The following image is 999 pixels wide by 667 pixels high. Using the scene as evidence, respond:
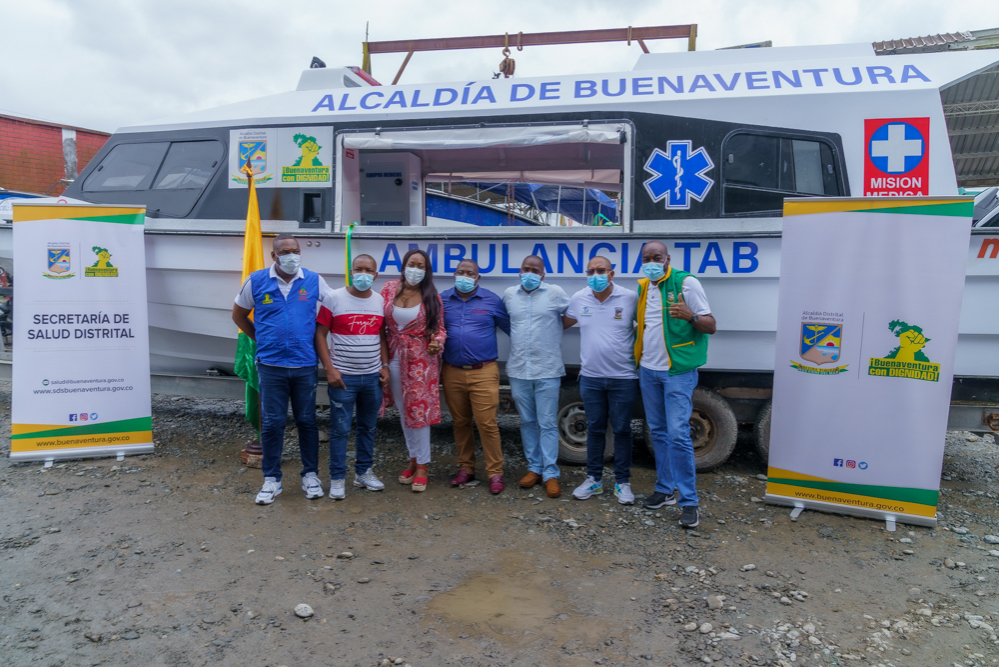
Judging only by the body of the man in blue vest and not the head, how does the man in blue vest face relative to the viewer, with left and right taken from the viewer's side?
facing the viewer

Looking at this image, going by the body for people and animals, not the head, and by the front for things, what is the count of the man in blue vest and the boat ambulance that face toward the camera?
1

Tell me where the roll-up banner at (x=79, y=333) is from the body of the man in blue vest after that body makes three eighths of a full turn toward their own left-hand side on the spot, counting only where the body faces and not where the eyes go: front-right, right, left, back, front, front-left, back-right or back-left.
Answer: left

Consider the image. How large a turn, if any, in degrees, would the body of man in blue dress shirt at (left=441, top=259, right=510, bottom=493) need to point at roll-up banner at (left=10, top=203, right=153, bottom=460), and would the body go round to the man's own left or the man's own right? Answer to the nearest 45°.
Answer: approximately 90° to the man's own right

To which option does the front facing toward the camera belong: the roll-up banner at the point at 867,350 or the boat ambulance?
the roll-up banner

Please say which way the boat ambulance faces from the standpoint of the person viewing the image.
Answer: facing to the left of the viewer

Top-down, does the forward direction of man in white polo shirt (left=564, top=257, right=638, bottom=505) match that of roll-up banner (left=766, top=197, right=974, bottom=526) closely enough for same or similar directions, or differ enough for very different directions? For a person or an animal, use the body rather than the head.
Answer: same or similar directions

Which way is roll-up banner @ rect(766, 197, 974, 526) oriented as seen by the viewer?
toward the camera

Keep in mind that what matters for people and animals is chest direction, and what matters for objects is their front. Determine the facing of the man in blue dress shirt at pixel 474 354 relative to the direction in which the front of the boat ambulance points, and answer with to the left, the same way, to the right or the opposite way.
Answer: to the left

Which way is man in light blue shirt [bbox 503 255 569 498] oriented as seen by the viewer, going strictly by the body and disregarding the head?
toward the camera

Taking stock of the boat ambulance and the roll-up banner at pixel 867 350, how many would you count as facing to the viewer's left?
1

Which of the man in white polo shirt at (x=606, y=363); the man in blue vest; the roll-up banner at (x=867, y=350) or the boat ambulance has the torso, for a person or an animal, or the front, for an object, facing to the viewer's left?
the boat ambulance

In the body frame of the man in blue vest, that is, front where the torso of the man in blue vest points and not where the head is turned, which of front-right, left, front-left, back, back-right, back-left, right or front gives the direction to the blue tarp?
back-left

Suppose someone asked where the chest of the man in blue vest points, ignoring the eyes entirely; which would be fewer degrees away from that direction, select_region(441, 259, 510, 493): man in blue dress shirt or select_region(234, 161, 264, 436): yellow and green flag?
the man in blue dress shirt

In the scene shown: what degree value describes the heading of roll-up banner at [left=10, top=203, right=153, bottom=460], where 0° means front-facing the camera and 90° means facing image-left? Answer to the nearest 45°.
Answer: approximately 0°
